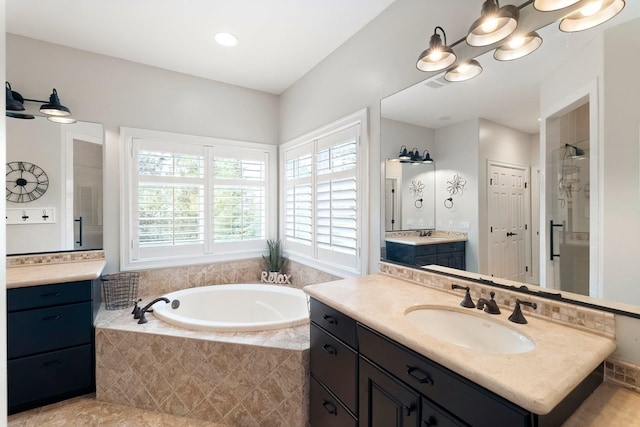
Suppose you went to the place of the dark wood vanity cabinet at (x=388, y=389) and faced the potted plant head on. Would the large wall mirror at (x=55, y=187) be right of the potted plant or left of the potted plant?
left

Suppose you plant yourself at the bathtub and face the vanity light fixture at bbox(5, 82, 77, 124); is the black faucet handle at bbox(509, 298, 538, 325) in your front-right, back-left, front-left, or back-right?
back-left

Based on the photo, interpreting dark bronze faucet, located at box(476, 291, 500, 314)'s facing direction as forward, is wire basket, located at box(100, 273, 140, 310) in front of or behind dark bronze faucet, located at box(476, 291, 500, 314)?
in front

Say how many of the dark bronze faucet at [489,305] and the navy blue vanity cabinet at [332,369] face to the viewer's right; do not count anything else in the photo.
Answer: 0

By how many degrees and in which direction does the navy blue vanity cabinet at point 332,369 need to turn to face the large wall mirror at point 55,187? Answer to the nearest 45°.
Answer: approximately 45° to its right

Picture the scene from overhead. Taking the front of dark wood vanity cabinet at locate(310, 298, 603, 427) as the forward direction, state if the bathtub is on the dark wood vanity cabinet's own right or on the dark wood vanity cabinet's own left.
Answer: on the dark wood vanity cabinet's own right

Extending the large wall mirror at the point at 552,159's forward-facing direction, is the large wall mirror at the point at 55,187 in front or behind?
in front

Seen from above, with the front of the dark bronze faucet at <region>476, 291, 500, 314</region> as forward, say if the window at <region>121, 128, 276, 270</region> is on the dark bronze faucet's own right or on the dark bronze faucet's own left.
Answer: on the dark bronze faucet's own right

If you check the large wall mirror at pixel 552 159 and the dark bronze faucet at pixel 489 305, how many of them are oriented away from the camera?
0

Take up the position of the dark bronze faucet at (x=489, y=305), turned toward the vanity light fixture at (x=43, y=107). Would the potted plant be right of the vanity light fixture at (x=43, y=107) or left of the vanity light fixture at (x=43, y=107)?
right

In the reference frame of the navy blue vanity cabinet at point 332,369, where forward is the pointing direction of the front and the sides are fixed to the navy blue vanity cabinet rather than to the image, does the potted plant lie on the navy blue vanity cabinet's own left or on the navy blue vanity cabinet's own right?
on the navy blue vanity cabinet's own right

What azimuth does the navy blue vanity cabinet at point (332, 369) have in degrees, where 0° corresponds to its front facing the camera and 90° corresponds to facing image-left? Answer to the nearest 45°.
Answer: approximately 45°
